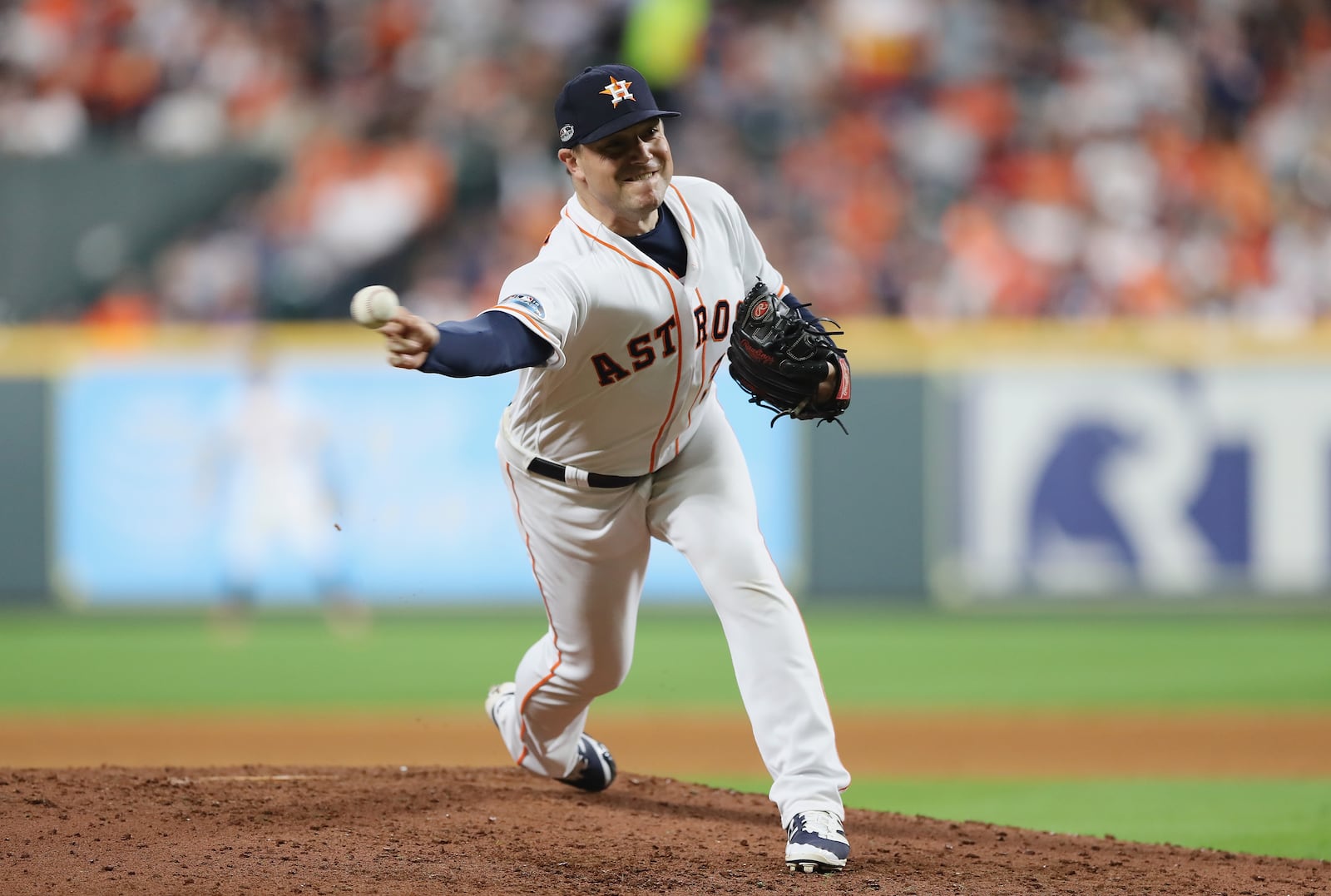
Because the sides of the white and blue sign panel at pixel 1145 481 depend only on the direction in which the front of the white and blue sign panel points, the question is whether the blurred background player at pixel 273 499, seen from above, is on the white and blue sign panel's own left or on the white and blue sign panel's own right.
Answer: on the white and blue sign panel's own right

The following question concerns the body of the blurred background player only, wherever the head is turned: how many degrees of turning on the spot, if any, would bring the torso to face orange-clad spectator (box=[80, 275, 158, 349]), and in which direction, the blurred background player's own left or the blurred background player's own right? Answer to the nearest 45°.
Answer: approximately 135° to the blurred background player's own right

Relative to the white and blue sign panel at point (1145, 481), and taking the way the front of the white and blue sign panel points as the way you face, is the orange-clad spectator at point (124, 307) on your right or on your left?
on your right

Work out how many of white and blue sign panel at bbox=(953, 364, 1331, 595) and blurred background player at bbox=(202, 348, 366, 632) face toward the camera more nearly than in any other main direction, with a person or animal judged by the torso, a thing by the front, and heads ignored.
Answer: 2

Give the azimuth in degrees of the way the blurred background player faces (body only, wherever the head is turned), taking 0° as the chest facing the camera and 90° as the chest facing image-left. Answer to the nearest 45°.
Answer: approximately 0°
